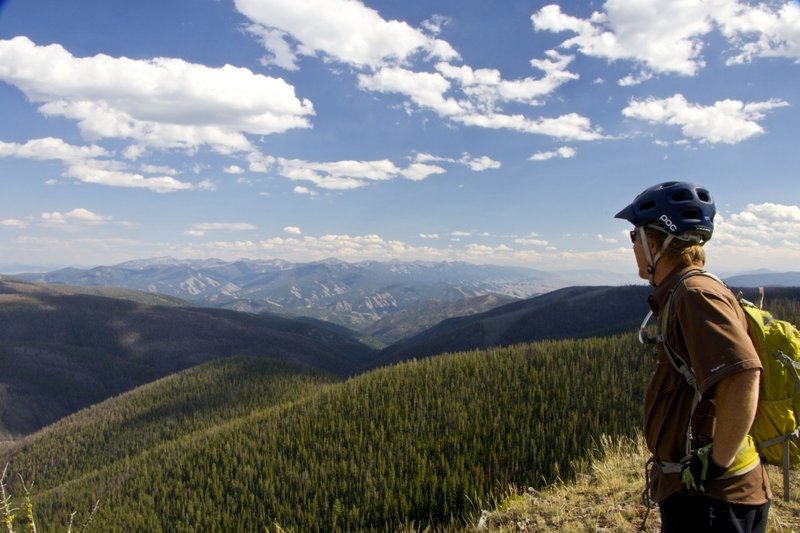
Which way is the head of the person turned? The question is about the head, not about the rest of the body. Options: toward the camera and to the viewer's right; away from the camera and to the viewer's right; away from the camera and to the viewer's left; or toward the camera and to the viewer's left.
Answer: away from the camera and to the viewer's left

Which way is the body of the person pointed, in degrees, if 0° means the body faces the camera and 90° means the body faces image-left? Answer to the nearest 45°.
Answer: approximately 90°
